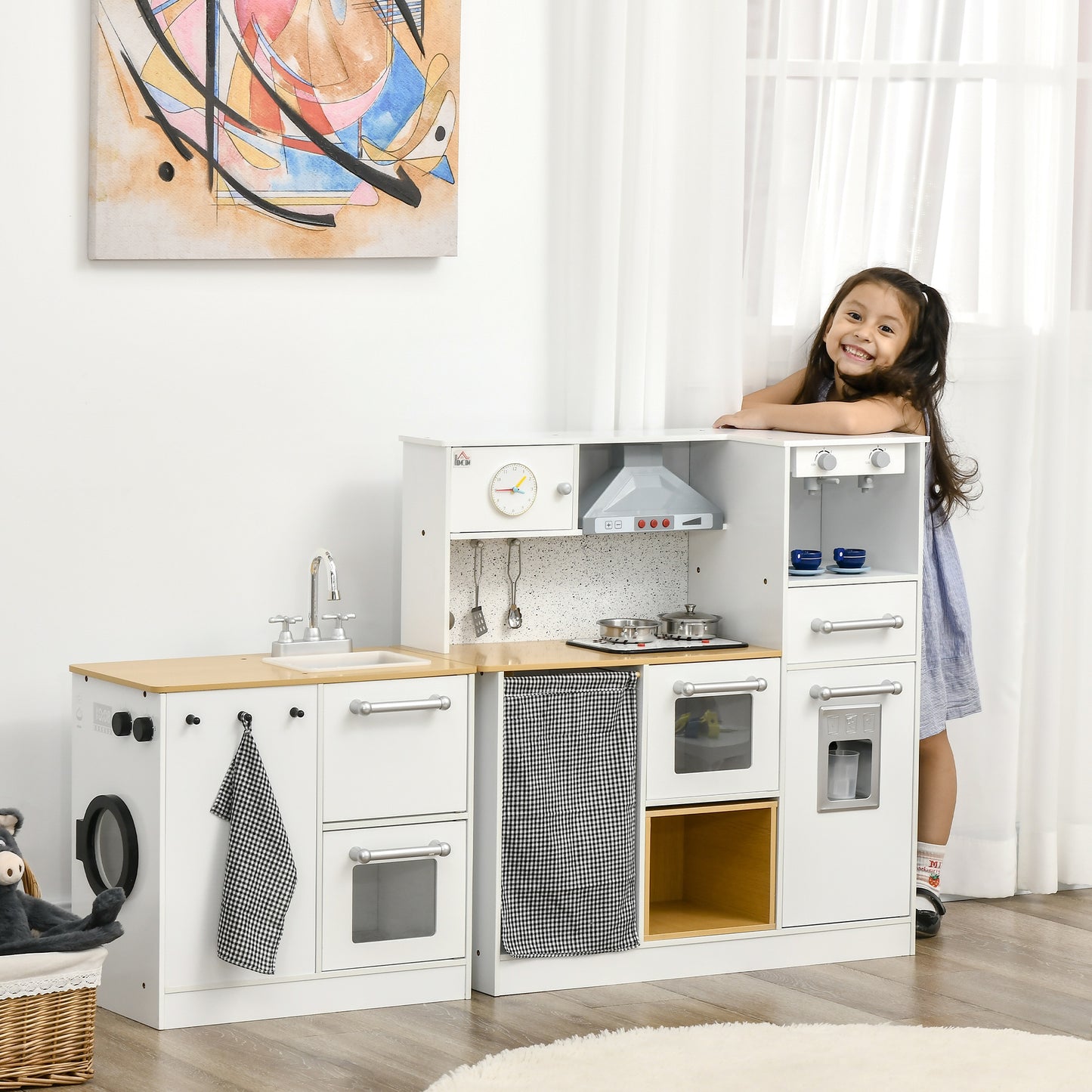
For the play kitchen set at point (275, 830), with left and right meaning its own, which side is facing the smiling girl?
left

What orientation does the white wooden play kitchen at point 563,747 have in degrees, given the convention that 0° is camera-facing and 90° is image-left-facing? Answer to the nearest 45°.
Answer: approximately 315°

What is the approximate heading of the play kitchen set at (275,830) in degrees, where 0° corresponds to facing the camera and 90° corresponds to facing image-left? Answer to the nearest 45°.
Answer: approximately 315°

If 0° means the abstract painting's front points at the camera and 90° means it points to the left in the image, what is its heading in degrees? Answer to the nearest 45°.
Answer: approximately 0°

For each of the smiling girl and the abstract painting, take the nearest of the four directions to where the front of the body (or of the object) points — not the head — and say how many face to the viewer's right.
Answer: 0

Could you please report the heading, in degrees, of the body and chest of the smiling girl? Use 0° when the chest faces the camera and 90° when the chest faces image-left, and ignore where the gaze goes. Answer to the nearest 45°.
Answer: approximately 45°

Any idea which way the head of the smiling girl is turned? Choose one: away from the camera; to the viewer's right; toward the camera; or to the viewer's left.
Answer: toward the camera

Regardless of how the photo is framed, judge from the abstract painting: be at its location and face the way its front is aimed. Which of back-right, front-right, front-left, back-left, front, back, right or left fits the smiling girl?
left

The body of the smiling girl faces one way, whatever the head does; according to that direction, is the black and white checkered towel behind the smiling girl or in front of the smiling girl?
in front

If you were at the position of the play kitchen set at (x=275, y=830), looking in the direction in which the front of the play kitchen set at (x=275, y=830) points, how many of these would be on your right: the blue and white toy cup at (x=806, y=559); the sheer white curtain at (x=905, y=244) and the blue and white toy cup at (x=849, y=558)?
0

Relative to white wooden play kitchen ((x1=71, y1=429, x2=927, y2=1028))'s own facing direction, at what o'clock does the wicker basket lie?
The wicker basket is roughly at 3 o'clock from the white wooden play kitchen.
